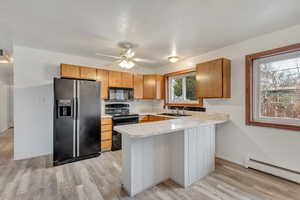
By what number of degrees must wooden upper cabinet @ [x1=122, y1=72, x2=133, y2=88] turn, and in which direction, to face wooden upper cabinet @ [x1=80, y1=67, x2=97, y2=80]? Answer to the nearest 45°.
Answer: approximately 90° to its right

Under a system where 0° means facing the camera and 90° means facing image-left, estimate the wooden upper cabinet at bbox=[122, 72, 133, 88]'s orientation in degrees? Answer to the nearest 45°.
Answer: approximately 315°

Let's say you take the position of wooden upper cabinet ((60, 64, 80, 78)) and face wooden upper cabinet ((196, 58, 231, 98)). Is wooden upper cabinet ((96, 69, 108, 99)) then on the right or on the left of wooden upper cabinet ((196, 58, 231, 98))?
left

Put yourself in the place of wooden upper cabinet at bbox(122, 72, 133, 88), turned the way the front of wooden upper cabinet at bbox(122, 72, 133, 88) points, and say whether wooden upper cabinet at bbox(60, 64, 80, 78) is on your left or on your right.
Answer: on your right

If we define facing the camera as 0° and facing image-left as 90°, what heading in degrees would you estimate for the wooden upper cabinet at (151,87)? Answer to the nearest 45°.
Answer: approximately 0°

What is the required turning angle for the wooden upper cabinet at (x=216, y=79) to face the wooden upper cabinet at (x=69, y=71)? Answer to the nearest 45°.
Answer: approximately 45° to its right
